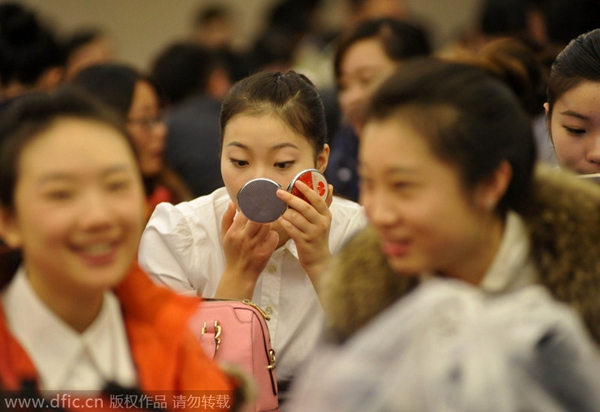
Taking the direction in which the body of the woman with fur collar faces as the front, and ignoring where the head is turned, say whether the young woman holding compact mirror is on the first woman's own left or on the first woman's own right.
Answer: on the first woman's own right

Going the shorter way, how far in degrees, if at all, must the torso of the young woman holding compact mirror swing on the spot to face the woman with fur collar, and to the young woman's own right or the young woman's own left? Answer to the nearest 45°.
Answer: approximately 45° to the young woman's own left

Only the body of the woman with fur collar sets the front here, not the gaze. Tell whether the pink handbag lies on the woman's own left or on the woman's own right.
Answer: on the woman's own right

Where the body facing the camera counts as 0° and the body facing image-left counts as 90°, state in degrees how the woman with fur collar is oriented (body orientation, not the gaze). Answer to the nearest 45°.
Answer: approximately 45°
